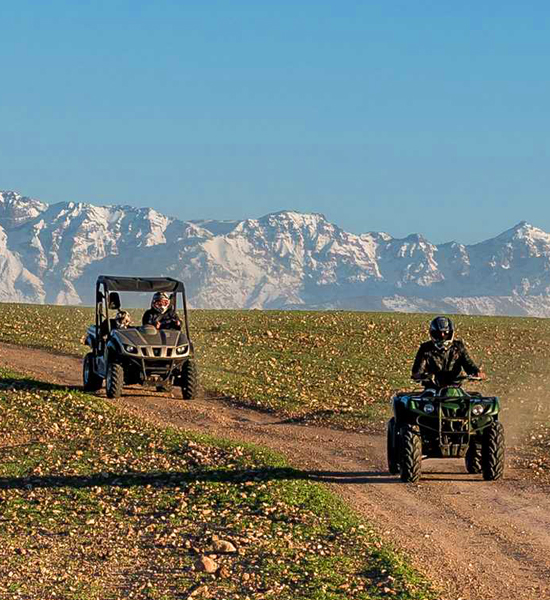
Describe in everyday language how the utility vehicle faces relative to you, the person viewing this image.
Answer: facing the viewer and to the right of the viewer

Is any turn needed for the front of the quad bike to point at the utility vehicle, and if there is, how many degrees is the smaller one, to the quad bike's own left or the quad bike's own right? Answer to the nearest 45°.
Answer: approximately 135° to the quad bike's own right

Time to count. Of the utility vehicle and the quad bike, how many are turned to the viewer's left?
0

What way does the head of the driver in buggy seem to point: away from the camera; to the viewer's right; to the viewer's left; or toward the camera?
toward the camera

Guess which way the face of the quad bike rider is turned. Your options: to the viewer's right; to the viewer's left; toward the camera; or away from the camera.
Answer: toward the camera

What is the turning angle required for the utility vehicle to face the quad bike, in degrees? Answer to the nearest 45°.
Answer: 0° — it already faces it

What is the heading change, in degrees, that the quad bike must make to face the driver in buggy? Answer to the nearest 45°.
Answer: approximately 135° to its right

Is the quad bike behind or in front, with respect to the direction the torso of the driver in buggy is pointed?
in front

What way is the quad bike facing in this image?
toward the camera

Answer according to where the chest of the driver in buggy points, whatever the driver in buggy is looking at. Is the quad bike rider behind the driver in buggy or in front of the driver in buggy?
in front
